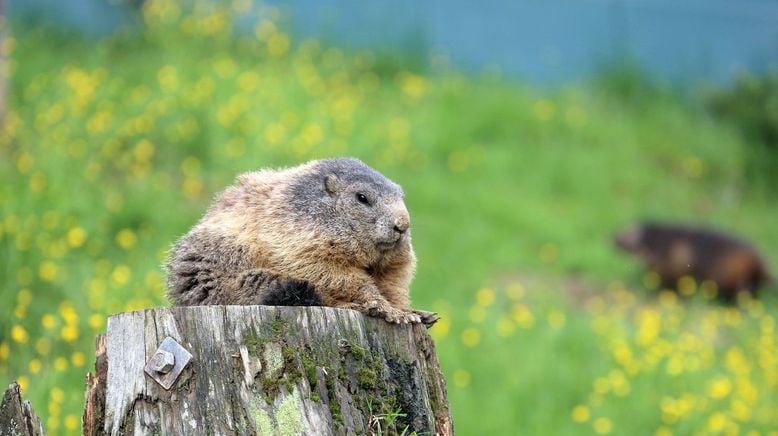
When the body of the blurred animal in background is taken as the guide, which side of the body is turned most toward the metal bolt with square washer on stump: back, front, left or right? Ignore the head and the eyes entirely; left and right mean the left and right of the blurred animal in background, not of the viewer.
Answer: left

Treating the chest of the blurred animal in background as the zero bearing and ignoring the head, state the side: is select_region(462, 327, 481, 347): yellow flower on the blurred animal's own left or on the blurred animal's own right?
on the blurred animal's own left

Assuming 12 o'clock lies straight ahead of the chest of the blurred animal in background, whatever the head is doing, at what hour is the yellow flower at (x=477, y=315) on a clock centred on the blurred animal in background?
The yellow flower is roughly at 10 o'clock from the blurred animal in background.

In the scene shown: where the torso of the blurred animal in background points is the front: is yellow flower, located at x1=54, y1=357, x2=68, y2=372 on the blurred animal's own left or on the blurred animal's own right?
on the blurred animal's own left

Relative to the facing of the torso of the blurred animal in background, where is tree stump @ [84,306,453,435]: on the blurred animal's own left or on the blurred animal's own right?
on the blurred animal's own left

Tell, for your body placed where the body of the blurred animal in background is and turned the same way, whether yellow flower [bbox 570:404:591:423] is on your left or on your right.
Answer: on your left

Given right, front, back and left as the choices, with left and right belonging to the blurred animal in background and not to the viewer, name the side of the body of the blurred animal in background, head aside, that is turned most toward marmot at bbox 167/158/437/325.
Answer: left

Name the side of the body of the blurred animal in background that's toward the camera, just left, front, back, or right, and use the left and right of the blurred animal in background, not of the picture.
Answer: left

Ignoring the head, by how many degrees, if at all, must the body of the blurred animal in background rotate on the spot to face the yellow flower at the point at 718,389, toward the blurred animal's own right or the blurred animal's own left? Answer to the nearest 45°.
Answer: approximately 90° to the blurred animal's own left

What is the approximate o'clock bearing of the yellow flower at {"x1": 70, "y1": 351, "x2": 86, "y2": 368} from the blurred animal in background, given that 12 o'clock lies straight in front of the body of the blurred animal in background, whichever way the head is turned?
The yellow flower is roughly at 10 o'clock from the blurred animal in background.
